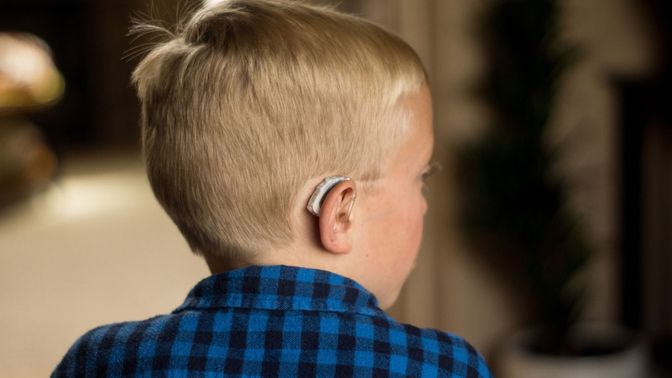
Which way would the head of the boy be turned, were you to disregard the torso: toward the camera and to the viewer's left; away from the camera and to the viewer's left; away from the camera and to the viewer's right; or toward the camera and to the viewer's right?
away from the camera and to the viewer's right

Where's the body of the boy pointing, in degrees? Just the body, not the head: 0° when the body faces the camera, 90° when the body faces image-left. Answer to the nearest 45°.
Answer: approximately 225°

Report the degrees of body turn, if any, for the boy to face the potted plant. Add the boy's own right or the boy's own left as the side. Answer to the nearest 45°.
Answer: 0° — they already face it
